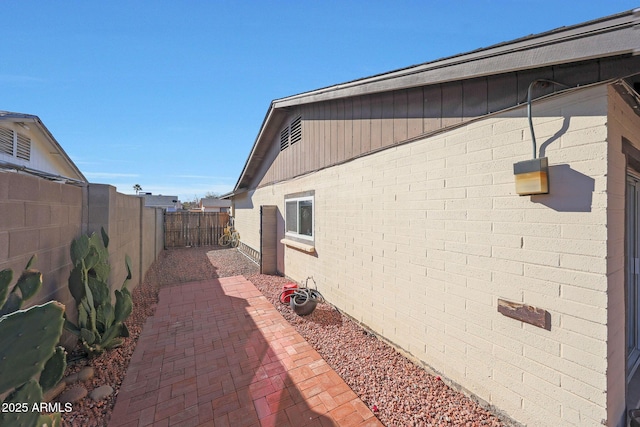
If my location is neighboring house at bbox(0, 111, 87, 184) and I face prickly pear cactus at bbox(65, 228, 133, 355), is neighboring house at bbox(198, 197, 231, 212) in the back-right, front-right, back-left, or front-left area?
back-left

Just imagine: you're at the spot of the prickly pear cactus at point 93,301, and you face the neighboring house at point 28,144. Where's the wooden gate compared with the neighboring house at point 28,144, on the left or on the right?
right
